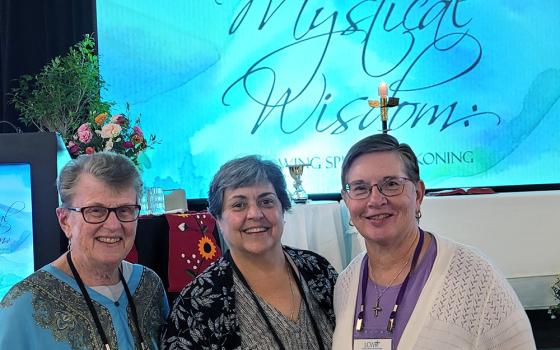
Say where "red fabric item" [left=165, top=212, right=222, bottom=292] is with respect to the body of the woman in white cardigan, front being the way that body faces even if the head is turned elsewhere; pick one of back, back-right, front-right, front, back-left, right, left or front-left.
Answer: right

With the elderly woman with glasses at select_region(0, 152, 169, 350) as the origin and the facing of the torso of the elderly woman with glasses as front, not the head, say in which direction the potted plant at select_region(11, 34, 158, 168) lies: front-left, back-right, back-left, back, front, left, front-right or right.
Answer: back-left

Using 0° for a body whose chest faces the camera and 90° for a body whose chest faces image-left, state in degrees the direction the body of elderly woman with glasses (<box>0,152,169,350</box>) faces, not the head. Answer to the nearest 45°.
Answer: approximately 315°

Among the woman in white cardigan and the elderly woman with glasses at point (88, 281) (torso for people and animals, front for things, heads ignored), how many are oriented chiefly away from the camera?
0

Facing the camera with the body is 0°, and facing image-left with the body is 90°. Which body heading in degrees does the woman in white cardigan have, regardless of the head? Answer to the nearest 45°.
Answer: approximately 45°
